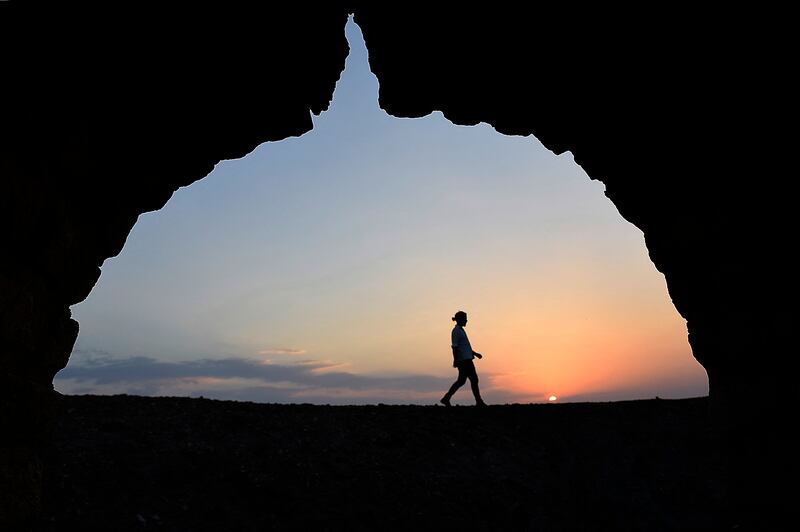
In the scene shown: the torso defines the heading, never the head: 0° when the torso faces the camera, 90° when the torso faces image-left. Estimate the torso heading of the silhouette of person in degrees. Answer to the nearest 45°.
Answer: approximately 270°
